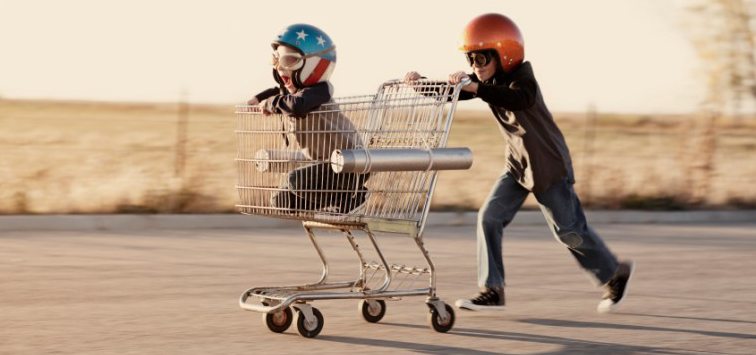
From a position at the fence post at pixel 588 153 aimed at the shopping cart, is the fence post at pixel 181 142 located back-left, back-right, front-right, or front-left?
front-right

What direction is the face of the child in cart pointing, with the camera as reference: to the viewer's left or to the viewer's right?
to the viewer's left

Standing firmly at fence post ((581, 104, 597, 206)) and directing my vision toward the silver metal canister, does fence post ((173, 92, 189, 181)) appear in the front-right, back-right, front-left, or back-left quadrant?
front-right

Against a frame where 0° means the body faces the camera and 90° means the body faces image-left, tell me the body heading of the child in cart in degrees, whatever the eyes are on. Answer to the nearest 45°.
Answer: approximately 90°

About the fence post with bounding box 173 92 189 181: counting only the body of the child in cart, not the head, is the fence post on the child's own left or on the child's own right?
on the child's own right

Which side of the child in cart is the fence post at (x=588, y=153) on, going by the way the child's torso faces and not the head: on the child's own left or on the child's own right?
on the child's own right

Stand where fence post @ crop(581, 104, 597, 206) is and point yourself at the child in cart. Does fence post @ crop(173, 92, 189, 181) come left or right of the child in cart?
right
